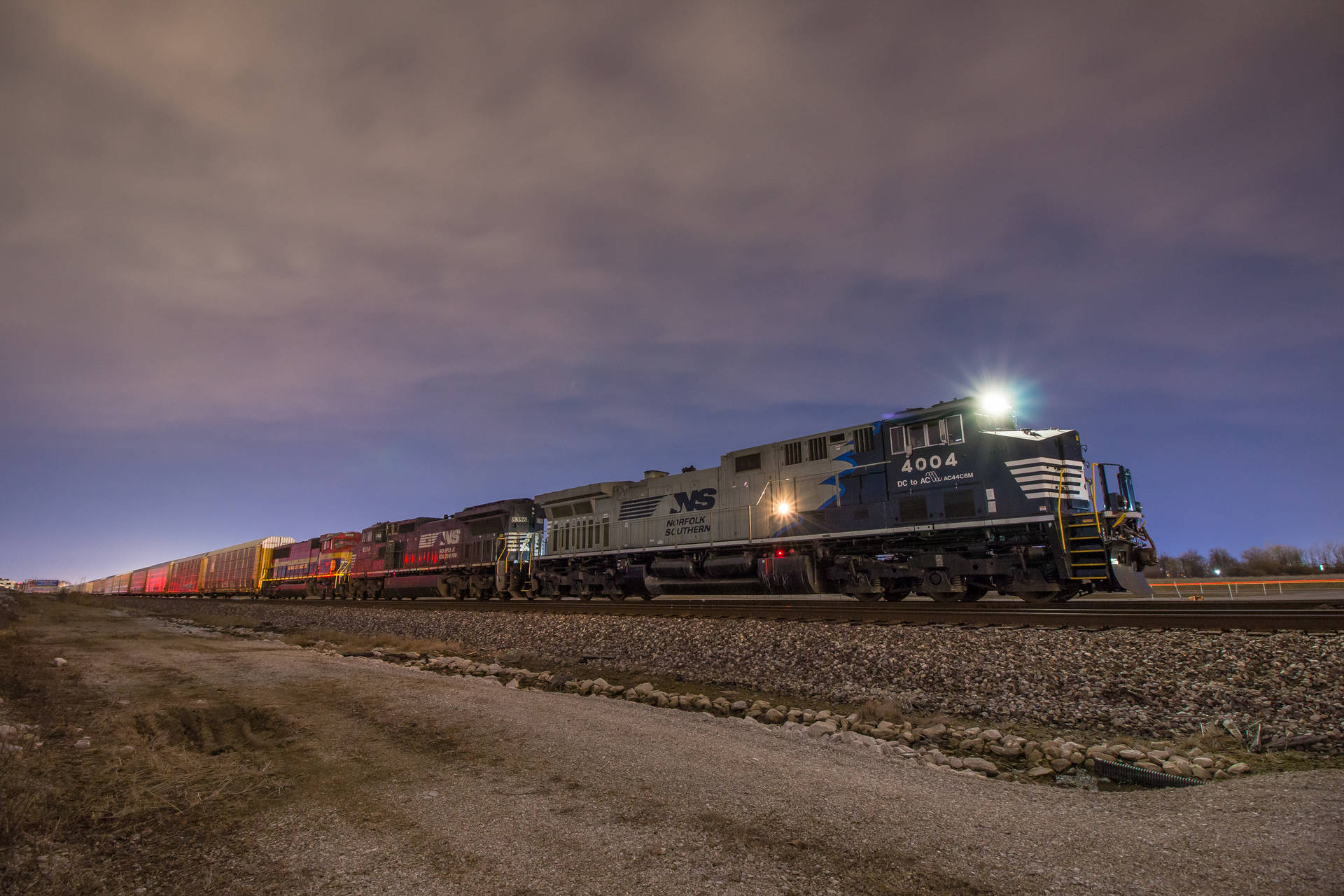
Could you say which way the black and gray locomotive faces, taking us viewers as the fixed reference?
facing the viewer and to the right of the viewer

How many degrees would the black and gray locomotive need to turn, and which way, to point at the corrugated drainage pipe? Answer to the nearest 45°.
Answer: approximately 45° to its right
